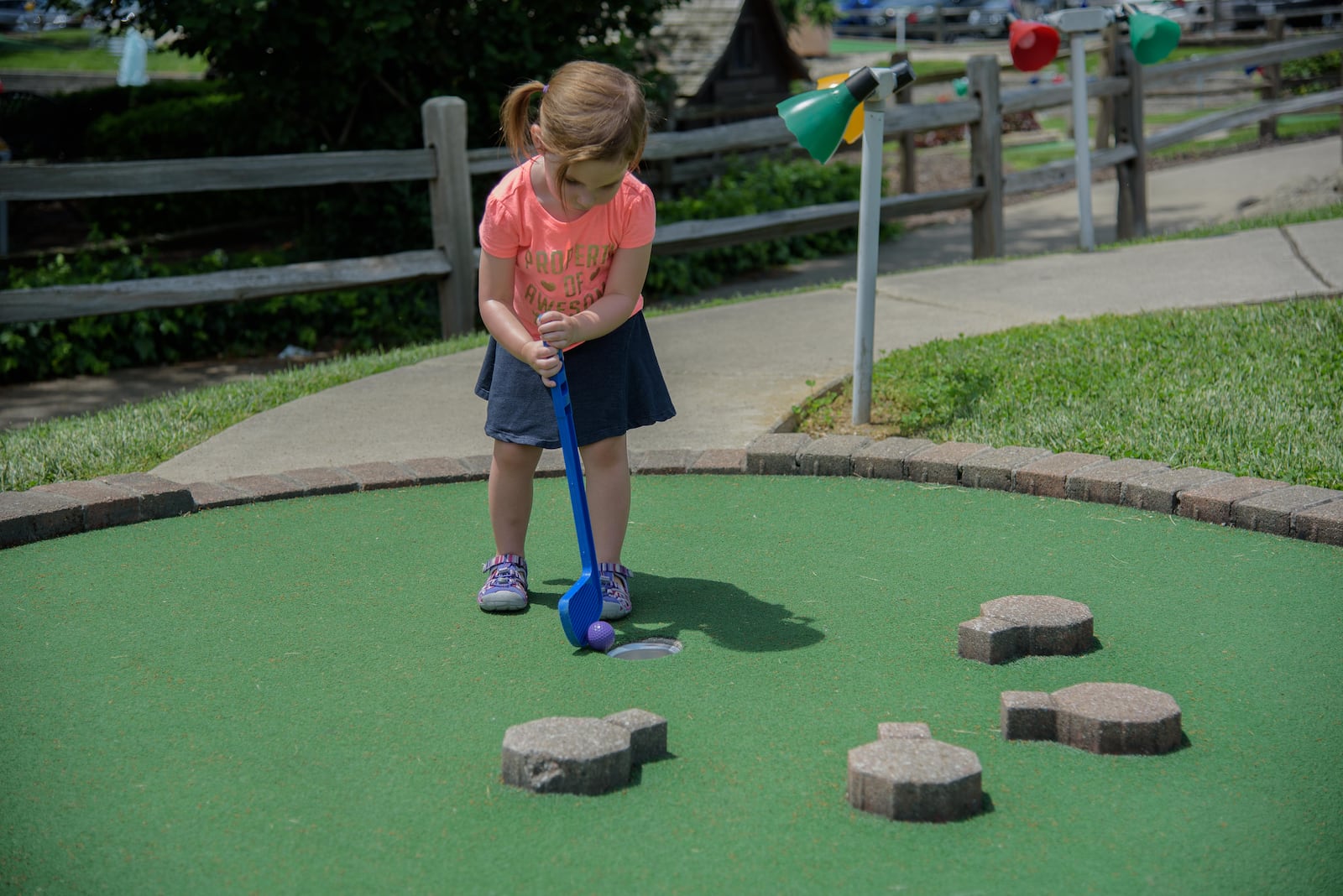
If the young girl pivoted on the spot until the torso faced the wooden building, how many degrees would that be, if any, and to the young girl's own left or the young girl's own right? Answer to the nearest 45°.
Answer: approximately 180°

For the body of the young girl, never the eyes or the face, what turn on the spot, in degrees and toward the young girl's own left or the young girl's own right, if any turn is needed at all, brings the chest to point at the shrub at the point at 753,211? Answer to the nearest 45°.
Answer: approximately 180°

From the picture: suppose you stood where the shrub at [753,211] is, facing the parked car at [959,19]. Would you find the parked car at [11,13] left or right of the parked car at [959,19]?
left

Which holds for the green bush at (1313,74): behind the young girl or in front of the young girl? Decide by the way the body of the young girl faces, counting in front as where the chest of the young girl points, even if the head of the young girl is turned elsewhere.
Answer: behind

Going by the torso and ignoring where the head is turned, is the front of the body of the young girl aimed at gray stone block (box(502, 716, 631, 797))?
yes

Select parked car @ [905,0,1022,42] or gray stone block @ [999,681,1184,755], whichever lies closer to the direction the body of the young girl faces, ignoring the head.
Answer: the gray stone block

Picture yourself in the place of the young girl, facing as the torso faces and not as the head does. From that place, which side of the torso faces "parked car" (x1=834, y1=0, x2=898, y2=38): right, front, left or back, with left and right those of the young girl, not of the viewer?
back

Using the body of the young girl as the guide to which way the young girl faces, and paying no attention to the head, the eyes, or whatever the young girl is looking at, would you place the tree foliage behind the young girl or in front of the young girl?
behind

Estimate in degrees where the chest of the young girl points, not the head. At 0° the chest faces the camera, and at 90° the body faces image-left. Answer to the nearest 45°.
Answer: approximately 0°
